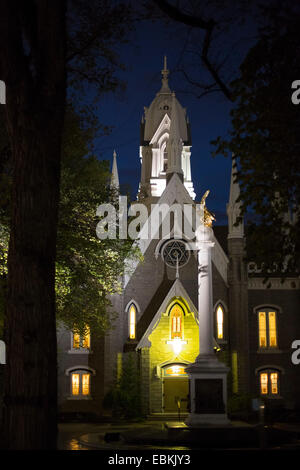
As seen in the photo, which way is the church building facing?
toward the camera

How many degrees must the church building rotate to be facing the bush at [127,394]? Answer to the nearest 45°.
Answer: approximately 45° to its right

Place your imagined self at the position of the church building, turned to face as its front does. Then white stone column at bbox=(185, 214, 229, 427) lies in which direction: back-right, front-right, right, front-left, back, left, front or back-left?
front
